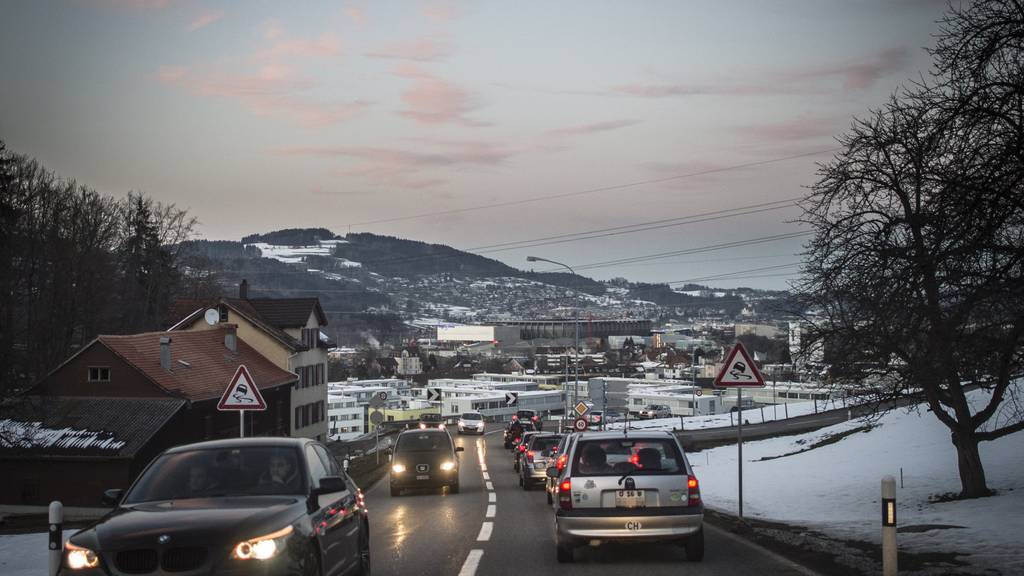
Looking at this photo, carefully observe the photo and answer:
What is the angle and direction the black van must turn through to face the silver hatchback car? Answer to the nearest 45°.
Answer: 0° — it already faces it

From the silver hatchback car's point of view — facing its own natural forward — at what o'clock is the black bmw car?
The black bmw car is roughly at 7 o'clock from the silver hatchback car.

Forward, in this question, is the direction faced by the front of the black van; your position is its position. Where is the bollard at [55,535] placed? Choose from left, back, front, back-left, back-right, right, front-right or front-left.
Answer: front

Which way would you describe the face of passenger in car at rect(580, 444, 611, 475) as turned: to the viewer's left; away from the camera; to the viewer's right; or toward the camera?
away from the camera

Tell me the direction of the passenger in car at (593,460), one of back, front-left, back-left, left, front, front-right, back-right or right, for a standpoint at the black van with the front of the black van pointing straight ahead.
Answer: front

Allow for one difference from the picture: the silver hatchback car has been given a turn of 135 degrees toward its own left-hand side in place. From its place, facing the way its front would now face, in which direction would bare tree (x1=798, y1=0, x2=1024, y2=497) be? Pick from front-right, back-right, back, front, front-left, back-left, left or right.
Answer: back

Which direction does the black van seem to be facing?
toward the camera

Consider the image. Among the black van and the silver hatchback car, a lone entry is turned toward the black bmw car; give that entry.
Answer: the black van

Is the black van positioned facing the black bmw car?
yes

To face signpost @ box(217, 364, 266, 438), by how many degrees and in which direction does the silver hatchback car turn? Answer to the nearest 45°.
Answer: approximately 45° to its left

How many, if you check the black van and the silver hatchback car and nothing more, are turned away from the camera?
1

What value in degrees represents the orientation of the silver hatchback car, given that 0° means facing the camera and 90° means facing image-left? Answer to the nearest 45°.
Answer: approximately 180°

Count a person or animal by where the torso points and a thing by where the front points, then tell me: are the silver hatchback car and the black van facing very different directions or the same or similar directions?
very different directions
